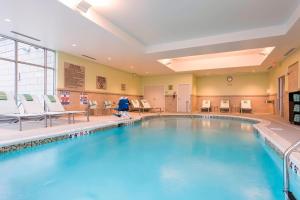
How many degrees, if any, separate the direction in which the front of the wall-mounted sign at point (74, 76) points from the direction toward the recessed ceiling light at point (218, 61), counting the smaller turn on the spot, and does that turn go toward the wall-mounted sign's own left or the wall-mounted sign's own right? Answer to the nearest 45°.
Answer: approximately 45° to the wall-mounted sign's own left

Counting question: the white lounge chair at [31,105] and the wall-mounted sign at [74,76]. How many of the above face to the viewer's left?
0

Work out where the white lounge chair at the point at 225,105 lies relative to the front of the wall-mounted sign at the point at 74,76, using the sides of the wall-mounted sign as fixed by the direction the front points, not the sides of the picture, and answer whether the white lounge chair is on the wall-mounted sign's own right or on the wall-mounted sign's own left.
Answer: on the wall-mounted sign's own left

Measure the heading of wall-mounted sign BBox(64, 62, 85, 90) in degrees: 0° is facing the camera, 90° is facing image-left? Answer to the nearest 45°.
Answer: approximately 315°

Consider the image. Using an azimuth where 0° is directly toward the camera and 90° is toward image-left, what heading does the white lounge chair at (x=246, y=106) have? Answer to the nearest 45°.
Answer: approximately 0°

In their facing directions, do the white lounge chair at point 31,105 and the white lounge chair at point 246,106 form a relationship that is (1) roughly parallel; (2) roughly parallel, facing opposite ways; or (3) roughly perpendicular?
roughly perpendicular

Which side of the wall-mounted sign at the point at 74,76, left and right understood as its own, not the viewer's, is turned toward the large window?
right

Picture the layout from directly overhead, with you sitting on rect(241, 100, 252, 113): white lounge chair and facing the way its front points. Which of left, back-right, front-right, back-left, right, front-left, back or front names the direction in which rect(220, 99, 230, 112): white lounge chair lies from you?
right

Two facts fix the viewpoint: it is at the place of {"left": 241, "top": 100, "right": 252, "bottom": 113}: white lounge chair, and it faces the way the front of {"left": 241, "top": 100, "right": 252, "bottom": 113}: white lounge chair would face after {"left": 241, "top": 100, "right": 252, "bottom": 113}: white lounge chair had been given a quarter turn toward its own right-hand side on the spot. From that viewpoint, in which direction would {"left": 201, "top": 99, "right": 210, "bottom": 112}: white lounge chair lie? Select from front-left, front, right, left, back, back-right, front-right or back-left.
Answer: front

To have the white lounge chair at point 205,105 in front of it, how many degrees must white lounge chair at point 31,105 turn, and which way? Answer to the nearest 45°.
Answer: approximately 45° to its left

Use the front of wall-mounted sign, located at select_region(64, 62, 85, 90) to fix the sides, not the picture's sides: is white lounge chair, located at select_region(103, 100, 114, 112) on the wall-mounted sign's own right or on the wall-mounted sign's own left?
on the wall-mounted sign's own left

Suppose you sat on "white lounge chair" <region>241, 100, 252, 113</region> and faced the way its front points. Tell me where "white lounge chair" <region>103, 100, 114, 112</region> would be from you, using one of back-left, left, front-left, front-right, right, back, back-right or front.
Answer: front-right

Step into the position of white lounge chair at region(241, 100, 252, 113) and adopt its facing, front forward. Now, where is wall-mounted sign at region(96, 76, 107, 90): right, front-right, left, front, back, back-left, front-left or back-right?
front-right
